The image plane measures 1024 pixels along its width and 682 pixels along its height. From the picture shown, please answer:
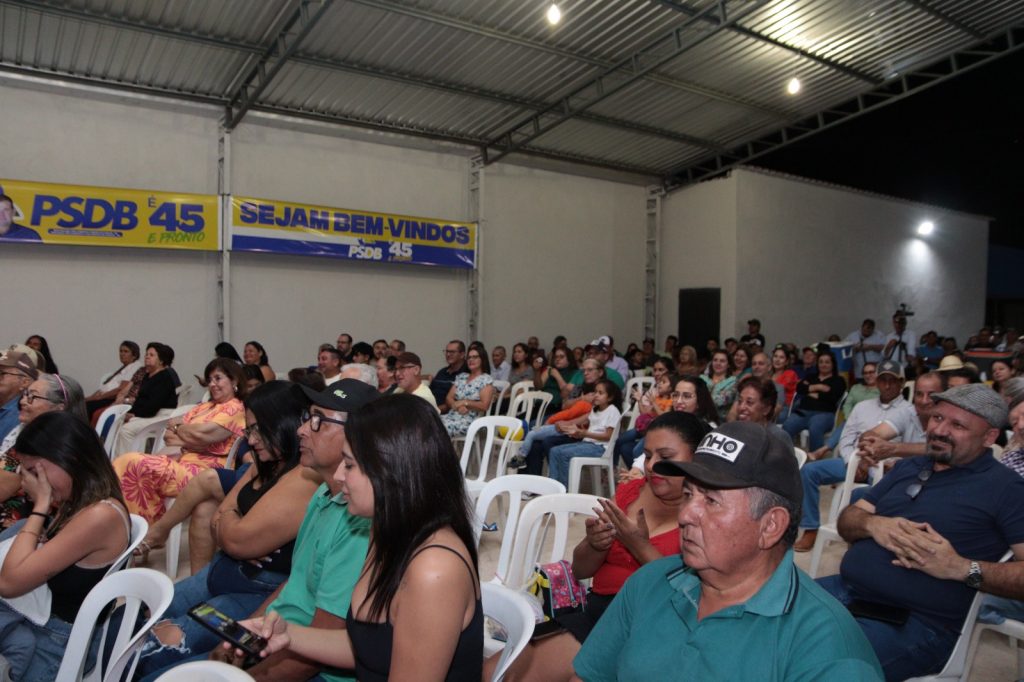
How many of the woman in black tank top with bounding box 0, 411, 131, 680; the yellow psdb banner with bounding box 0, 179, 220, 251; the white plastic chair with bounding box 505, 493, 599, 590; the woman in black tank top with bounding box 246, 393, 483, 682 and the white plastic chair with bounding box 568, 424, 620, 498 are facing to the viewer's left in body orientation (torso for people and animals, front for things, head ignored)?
4

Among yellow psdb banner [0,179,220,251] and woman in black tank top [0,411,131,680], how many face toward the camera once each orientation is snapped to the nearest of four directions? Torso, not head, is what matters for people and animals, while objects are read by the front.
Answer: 1

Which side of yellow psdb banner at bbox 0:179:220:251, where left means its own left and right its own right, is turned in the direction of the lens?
front

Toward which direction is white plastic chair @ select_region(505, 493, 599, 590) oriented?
to the viewer's left

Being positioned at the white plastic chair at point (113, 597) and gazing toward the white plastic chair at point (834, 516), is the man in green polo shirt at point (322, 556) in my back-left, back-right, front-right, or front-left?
front-right

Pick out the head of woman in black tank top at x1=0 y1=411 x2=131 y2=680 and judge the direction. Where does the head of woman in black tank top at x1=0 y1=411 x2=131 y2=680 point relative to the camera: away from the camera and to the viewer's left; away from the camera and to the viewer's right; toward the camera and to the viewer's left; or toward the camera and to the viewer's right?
toward the camera and to the viewer's left

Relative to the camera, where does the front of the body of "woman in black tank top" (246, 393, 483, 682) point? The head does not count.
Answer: to the viewer's left

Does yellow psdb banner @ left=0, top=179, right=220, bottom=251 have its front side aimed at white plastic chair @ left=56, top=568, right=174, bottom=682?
yes

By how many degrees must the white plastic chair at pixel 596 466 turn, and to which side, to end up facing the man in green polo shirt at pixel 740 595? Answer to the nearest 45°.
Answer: approximately 90° to its left

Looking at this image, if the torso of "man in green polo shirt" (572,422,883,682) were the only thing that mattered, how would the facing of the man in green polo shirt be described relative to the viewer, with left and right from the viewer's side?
facing the viewer and to the left of the viewer

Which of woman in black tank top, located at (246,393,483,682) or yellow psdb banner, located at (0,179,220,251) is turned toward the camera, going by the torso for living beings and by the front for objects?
the yellow psdb banner

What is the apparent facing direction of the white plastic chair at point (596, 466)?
to the viewer's left

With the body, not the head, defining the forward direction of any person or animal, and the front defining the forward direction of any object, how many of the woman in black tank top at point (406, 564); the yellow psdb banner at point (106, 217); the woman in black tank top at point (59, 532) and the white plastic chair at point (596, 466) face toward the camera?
1
